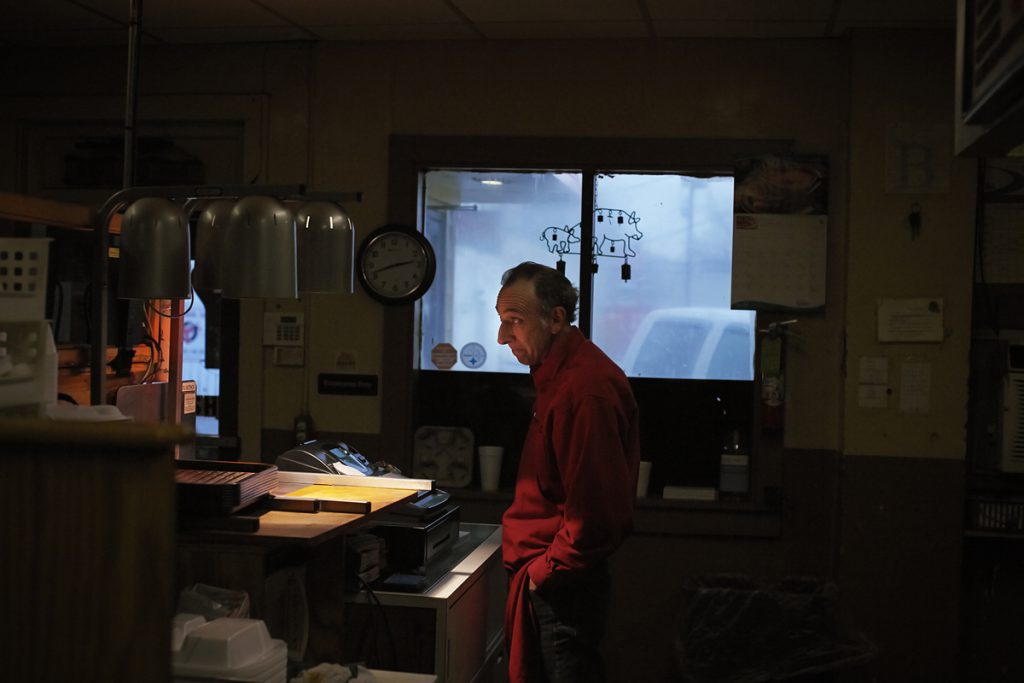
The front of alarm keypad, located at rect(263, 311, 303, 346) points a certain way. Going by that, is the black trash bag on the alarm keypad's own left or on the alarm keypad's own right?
on the alarm keypad's own left

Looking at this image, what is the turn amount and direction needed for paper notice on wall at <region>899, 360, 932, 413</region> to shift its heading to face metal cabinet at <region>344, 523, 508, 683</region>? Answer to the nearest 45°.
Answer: approximately 45° to its right

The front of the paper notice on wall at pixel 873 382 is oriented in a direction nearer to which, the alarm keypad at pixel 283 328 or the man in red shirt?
the man in red shirt

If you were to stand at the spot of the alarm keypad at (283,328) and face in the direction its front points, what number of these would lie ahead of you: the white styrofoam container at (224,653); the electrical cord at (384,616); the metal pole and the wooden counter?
4

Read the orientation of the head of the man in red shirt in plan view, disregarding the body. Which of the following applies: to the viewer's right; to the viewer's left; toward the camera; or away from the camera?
to the viewer's left

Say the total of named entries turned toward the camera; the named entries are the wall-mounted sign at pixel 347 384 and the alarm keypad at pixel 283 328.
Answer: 2

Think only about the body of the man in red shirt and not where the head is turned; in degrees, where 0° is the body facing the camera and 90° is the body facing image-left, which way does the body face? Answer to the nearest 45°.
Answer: approximately 90°

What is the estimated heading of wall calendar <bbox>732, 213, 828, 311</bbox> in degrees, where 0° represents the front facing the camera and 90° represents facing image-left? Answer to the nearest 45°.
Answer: approximately 0°

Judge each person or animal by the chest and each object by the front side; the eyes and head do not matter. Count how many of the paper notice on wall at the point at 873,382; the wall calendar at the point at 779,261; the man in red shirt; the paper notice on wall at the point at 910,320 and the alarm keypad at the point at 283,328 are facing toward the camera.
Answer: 4

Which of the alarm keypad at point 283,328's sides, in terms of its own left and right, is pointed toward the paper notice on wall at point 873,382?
left

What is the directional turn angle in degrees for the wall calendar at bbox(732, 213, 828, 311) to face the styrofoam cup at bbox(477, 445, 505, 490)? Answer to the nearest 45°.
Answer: approximately 90° to its right
